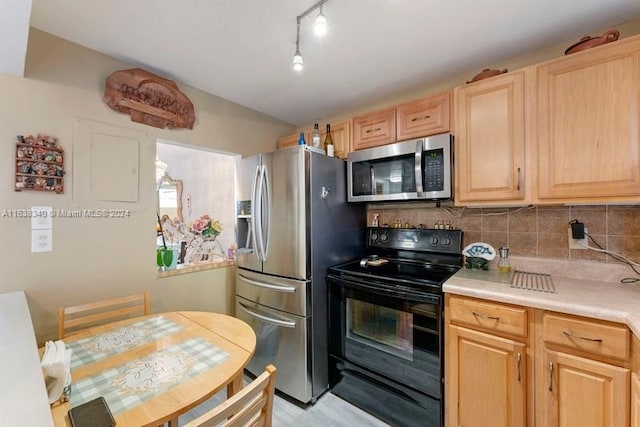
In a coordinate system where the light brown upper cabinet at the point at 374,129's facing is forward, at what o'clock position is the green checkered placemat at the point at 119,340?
The green checkered placemat is roughly at 12 o'clock from the light brown upper cabinet.

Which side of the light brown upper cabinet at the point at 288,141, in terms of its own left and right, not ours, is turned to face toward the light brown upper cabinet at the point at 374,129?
left

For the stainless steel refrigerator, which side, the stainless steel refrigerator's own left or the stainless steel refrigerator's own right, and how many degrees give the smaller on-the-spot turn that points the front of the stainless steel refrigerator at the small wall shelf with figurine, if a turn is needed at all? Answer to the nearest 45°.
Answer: approximately 45° to the stainless steel refrigerator's own right

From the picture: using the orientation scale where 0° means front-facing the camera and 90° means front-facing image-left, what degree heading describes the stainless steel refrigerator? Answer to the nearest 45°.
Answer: approximately 45°
